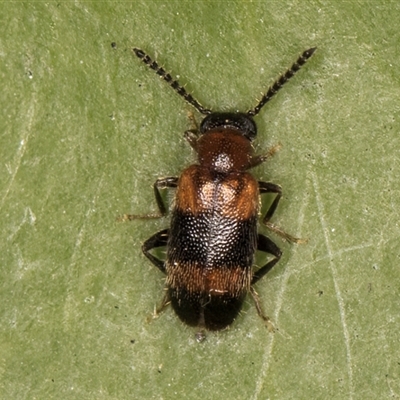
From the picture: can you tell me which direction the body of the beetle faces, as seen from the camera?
away from the camera
